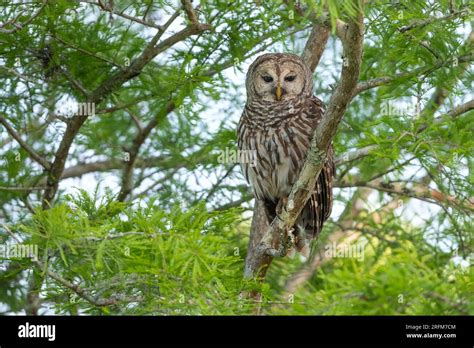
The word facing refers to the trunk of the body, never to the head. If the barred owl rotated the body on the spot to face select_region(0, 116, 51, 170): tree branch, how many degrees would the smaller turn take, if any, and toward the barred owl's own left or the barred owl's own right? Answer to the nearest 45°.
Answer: approximately 90° to the barred owl's own right

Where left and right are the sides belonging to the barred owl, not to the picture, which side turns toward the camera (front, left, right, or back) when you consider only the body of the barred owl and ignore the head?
front
